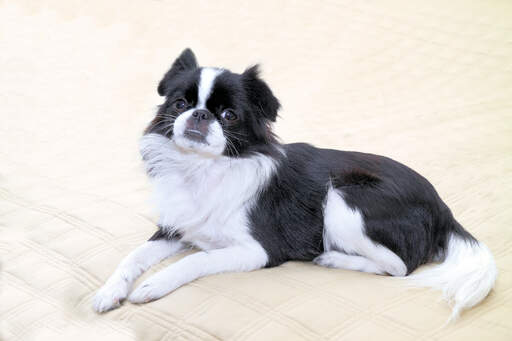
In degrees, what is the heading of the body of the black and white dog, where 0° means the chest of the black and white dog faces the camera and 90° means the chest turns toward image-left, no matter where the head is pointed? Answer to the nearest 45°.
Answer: approximately 45°
